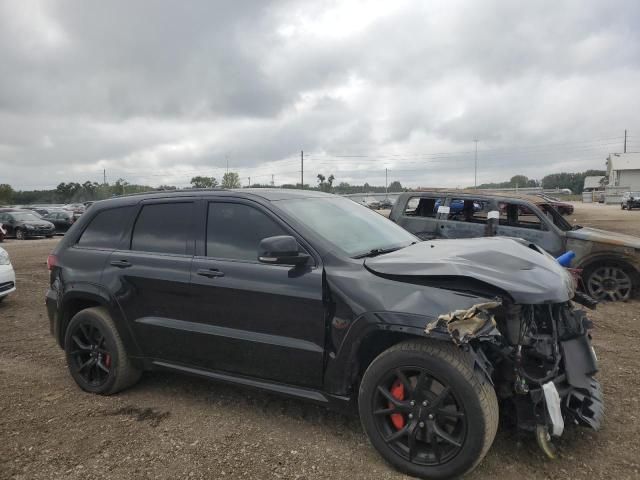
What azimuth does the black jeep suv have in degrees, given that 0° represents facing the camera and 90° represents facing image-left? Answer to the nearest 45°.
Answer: approximately 315°

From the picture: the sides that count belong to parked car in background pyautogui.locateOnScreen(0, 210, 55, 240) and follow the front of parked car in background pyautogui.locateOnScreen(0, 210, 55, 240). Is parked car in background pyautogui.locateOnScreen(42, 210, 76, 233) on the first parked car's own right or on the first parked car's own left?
on the first parked car's own left

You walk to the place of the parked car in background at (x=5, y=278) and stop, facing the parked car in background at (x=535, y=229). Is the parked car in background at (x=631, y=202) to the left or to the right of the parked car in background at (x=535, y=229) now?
left

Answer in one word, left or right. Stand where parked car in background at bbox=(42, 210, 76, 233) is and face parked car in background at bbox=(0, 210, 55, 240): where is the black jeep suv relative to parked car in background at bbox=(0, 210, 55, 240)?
left

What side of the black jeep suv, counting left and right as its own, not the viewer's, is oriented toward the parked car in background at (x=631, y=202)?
left

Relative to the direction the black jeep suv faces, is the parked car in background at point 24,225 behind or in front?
behind

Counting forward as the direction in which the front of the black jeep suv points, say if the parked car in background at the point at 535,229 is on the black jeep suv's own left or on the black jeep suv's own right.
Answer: on the black jeep suv's own left

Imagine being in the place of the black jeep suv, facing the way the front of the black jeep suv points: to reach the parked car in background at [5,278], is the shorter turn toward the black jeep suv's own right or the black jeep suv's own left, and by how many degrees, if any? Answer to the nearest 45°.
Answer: approximately 180°
